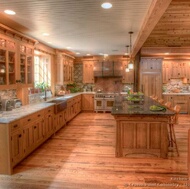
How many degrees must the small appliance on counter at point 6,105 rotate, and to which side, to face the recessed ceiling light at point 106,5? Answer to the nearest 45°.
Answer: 0° — it already faces it

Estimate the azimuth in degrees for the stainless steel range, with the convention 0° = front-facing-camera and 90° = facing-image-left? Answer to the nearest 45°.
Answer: approximately 0°

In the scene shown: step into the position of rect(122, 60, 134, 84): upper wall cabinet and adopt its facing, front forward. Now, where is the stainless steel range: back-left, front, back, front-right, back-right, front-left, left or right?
front-right

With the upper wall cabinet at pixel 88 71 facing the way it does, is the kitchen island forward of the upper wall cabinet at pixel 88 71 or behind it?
forward

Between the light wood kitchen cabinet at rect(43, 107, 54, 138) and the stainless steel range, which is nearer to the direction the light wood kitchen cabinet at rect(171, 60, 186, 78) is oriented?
the light wood kitchen cabinet

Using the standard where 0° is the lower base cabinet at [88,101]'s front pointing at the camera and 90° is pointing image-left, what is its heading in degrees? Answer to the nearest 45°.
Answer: approximately 0°

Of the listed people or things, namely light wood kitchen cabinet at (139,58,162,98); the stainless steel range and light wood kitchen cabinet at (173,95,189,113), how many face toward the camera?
3
